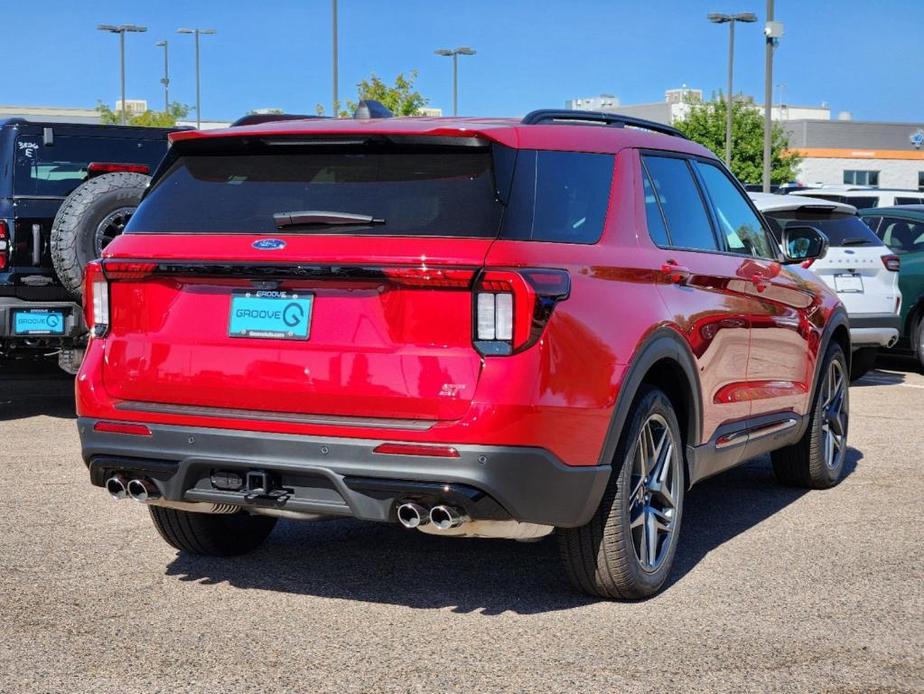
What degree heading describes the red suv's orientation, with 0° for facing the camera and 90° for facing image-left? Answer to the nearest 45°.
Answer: approximately 225°

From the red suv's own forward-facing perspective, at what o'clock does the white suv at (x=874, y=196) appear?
The white suv is roughly at 11 o'clock from the red suv.

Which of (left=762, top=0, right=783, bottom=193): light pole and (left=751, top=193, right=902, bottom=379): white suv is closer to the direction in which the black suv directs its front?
the light pole

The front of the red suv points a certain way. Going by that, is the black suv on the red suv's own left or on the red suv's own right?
on the red suv's own left

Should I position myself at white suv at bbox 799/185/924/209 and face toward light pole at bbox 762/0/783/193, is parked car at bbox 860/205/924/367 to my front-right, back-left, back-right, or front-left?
back-left

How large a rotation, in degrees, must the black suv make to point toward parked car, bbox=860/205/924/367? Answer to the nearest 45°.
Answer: approximately 90° to its right

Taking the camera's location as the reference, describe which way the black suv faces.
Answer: facing away from the viewer

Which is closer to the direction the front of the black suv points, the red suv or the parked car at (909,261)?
the parked car

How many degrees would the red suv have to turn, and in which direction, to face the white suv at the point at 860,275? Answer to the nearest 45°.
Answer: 0° — it already faces it
